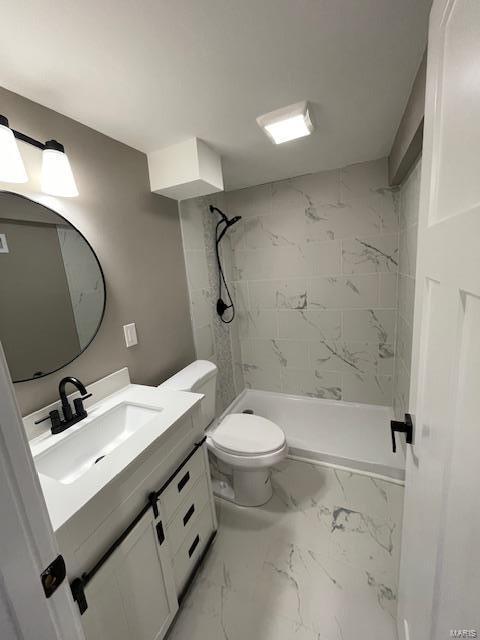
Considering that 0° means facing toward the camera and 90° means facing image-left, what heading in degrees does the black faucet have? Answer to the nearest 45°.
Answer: approximately 315°

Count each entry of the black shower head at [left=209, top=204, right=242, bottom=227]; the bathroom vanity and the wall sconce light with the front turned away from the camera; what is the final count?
0

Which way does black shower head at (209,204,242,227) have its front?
to the viewer's right

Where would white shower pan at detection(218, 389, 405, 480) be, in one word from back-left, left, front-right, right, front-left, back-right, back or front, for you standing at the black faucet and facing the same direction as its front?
front-left

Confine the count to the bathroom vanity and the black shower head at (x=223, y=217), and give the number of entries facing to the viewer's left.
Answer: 0

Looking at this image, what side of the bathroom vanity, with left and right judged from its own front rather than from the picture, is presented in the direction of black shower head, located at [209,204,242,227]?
left

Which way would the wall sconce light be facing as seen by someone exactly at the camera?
facing the viewer and to the right of the viewer
